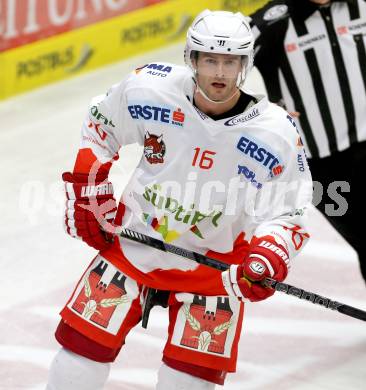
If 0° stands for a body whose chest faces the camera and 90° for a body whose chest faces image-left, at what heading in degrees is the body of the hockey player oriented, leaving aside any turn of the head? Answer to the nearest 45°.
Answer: approximately 0°

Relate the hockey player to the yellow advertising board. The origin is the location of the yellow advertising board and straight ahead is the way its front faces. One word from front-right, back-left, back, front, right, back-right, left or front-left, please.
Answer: front-right

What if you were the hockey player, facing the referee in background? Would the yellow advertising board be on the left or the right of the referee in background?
left

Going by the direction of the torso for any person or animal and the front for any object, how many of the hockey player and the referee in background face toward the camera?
2

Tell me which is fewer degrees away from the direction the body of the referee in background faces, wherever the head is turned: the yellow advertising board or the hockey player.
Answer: the hockey player

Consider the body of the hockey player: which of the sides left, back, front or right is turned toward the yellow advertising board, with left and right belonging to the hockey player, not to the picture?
back

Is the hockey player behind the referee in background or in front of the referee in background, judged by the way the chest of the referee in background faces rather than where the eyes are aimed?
in front

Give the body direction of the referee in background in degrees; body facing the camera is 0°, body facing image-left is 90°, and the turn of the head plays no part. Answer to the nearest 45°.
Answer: approximately 0°

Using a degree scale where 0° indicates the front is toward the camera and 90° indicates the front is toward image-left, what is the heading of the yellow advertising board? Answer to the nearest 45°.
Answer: approximately 315°
